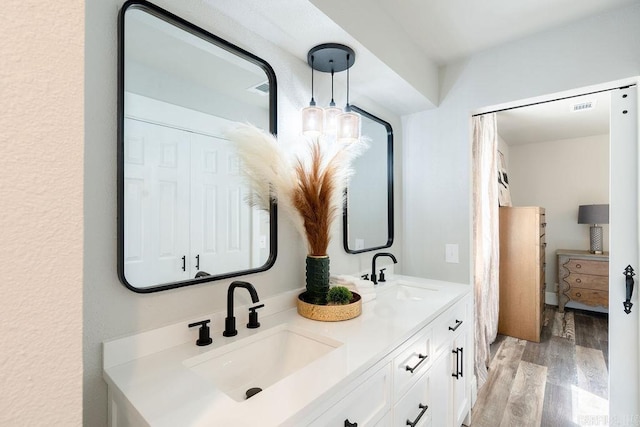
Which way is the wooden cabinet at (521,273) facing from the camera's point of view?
to the viewer's right

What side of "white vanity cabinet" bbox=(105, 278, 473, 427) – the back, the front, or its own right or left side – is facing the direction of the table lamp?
left

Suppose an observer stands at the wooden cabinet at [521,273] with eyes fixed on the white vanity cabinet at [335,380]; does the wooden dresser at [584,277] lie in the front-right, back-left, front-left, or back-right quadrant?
back-left

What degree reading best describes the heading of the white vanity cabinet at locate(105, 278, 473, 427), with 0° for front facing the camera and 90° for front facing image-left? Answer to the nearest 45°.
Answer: approximately 315°

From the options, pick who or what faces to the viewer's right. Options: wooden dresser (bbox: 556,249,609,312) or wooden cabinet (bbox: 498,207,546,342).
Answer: the wooden cabinet

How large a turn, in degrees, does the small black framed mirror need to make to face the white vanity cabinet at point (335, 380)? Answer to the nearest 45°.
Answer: approximately 45° to its right

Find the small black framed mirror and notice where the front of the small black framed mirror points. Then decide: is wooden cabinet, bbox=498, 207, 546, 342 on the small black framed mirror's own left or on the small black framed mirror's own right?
on the small black framed mirror's own left

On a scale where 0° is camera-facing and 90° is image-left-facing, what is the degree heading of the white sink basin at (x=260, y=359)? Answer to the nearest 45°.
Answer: approximately 315°

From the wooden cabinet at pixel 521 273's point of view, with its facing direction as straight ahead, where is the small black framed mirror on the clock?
The small black framed mirror is roughly at 4 o'clock from the wooden cabinet.

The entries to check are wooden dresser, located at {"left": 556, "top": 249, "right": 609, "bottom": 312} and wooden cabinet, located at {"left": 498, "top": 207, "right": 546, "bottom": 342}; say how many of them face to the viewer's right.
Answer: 1

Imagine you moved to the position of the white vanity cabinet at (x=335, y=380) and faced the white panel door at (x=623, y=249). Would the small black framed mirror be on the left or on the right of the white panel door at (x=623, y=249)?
left

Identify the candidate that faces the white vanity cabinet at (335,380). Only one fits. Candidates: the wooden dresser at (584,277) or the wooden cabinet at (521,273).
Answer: the wooden dresser

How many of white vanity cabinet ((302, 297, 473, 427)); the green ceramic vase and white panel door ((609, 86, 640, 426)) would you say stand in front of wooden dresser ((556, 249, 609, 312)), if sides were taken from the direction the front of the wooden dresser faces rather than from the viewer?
3

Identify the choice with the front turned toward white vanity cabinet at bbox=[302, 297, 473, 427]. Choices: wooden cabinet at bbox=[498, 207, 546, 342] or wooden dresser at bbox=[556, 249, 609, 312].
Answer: the wooden dresser

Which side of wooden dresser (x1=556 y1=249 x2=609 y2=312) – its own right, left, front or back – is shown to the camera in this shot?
front
